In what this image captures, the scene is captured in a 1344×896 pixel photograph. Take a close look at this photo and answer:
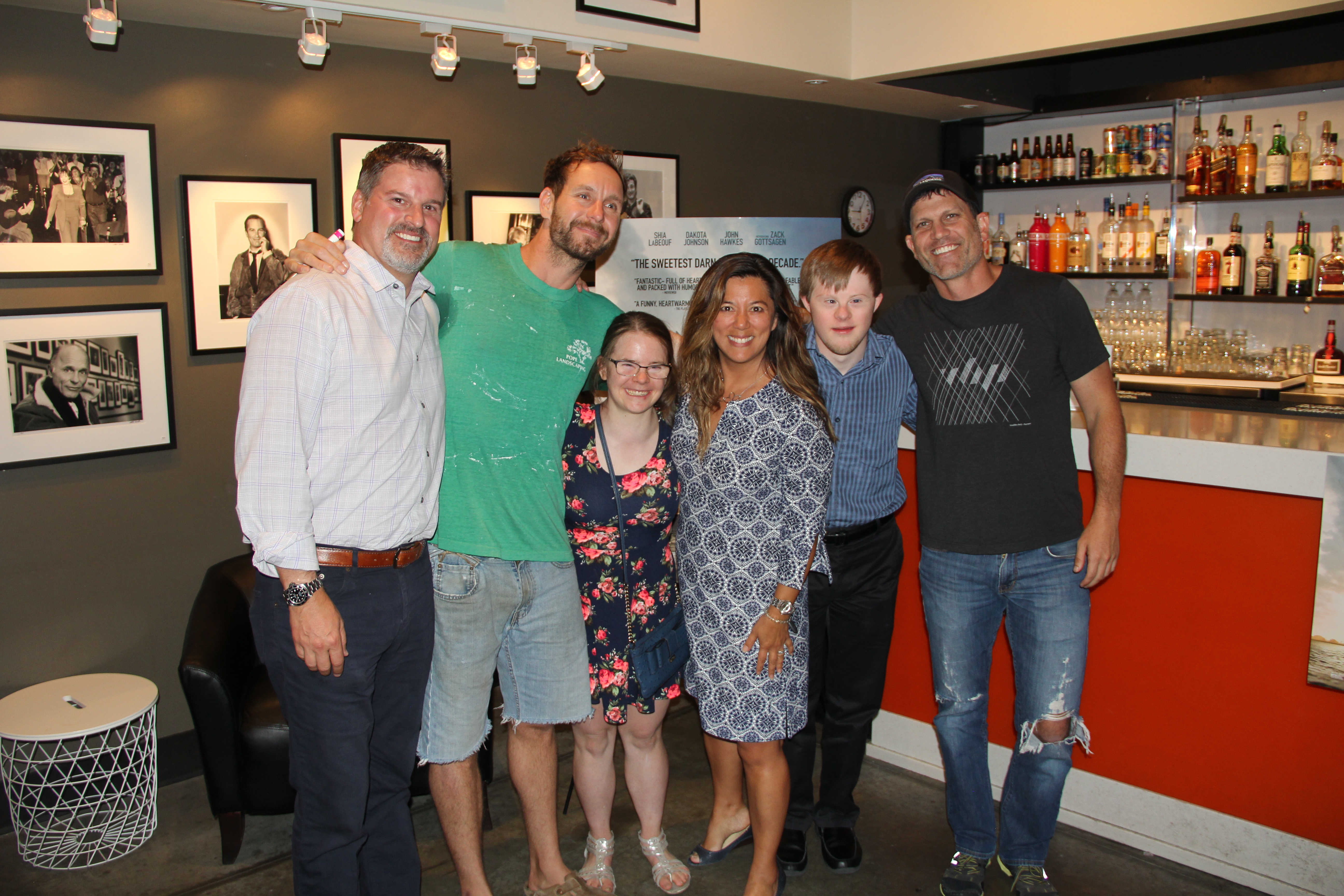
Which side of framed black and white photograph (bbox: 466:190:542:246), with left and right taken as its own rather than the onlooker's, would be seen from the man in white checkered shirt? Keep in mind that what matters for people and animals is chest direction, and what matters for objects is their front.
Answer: front

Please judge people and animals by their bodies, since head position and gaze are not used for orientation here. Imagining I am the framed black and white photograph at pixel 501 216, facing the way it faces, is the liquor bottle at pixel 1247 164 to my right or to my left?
on my left
